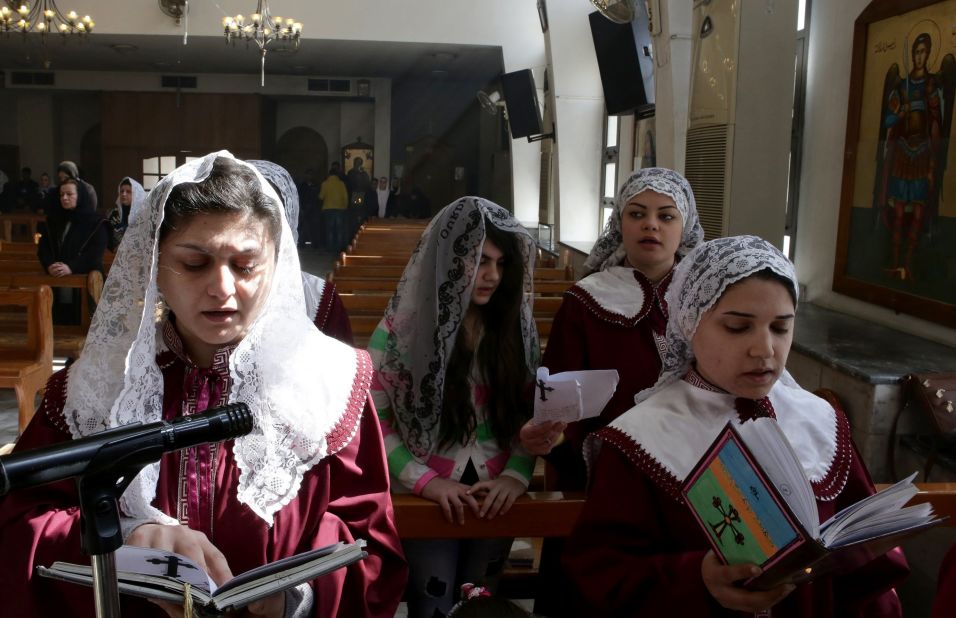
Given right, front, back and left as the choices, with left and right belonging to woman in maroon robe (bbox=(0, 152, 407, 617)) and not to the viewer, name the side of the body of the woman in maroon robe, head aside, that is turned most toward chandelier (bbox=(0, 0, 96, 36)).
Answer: back

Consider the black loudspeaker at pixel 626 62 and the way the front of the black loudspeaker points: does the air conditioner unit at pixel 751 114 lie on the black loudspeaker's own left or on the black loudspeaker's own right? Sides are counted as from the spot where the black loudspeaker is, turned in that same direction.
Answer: on the black loudspeaker's own left

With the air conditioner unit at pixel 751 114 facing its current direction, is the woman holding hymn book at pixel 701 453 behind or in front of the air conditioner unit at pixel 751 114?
in front

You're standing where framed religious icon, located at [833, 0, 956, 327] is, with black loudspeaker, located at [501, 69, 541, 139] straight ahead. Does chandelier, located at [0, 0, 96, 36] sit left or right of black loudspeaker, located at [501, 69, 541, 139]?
left

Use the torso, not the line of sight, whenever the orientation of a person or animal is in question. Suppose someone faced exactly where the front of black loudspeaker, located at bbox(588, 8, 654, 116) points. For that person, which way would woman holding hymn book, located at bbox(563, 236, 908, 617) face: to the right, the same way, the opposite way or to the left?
to the left

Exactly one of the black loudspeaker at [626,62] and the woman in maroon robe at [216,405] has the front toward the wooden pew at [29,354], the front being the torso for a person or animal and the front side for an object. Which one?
the black loudspeaker

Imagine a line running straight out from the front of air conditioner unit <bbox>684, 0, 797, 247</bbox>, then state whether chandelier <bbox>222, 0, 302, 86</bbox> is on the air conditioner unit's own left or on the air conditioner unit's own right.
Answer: on the air conditioner unit's own right

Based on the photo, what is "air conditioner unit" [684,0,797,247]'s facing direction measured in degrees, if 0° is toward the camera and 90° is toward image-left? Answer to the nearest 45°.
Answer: approximately 45°

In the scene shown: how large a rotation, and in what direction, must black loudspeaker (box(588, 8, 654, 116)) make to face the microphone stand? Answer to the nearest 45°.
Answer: approximately 45° to its left

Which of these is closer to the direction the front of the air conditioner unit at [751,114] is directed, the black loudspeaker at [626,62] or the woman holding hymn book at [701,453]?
the woman holding hymn book

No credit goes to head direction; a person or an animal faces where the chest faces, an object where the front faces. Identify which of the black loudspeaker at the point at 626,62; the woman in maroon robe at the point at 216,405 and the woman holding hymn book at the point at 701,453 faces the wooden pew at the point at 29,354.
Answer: the black loudspeaker

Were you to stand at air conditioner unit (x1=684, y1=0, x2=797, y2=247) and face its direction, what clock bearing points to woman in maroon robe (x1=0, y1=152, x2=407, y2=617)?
The woman in maroon robe is roughly at 11 o'clock from the air conditioner unit.

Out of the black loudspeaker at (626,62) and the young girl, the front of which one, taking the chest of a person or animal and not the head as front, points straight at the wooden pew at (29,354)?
the black loudspeaker

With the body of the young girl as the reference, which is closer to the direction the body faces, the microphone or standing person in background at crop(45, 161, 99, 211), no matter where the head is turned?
the microphone

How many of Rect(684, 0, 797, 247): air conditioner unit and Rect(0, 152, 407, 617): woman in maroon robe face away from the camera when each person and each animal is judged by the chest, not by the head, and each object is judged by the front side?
0
